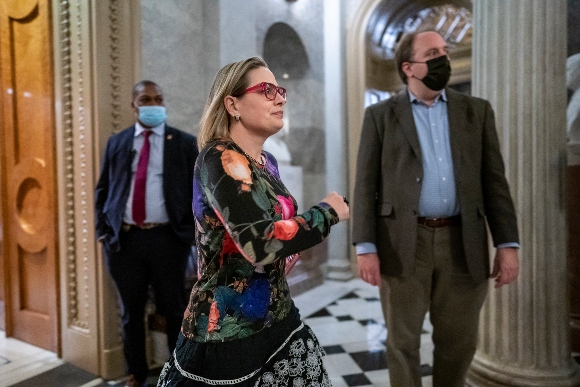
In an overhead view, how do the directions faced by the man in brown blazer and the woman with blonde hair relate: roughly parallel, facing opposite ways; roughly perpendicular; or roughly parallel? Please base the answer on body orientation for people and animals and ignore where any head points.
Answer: roughly perpendicular

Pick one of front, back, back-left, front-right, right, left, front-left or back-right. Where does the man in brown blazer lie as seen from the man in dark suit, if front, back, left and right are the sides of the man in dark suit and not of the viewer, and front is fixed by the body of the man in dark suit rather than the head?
front-left

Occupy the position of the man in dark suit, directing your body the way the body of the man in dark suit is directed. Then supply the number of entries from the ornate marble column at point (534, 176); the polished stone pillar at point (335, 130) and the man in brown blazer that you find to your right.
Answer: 0

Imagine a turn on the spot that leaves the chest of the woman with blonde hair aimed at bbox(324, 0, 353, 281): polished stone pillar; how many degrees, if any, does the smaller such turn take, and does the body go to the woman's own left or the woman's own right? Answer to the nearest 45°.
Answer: approximately 90° to the woman's own left

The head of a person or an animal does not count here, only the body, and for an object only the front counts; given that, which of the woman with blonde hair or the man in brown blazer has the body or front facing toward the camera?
the man in brown blazer

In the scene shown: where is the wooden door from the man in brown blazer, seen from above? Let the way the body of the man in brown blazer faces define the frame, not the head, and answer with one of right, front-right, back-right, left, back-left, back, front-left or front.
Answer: right

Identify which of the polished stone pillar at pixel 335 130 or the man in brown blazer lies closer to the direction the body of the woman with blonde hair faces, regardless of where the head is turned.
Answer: the man in brown blazer

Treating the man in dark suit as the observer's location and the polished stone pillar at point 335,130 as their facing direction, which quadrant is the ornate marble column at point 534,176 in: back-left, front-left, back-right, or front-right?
front-right

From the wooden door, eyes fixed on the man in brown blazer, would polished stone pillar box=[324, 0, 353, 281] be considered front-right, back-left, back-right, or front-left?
front-left

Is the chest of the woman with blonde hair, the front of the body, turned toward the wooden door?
no

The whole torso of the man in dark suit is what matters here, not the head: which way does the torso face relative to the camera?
toward the camera

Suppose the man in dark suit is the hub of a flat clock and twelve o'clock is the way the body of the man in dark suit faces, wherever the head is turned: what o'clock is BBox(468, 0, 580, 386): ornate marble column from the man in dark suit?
The ornate marble column is roughly at 10 o'clock from the man in dark suit.

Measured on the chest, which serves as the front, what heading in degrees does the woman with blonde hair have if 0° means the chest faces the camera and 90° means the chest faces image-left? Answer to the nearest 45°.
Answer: approximately 270°

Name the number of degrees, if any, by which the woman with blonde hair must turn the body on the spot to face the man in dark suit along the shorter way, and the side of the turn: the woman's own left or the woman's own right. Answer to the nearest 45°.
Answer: approximately 135° to the woman's own left

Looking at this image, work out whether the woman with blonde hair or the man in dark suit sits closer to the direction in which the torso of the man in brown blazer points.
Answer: the woman with blonde hair

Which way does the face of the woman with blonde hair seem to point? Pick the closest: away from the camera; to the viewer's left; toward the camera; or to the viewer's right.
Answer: to the viewer's right

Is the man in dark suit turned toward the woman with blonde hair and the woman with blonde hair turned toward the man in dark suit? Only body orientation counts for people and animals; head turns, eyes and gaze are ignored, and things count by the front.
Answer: no
